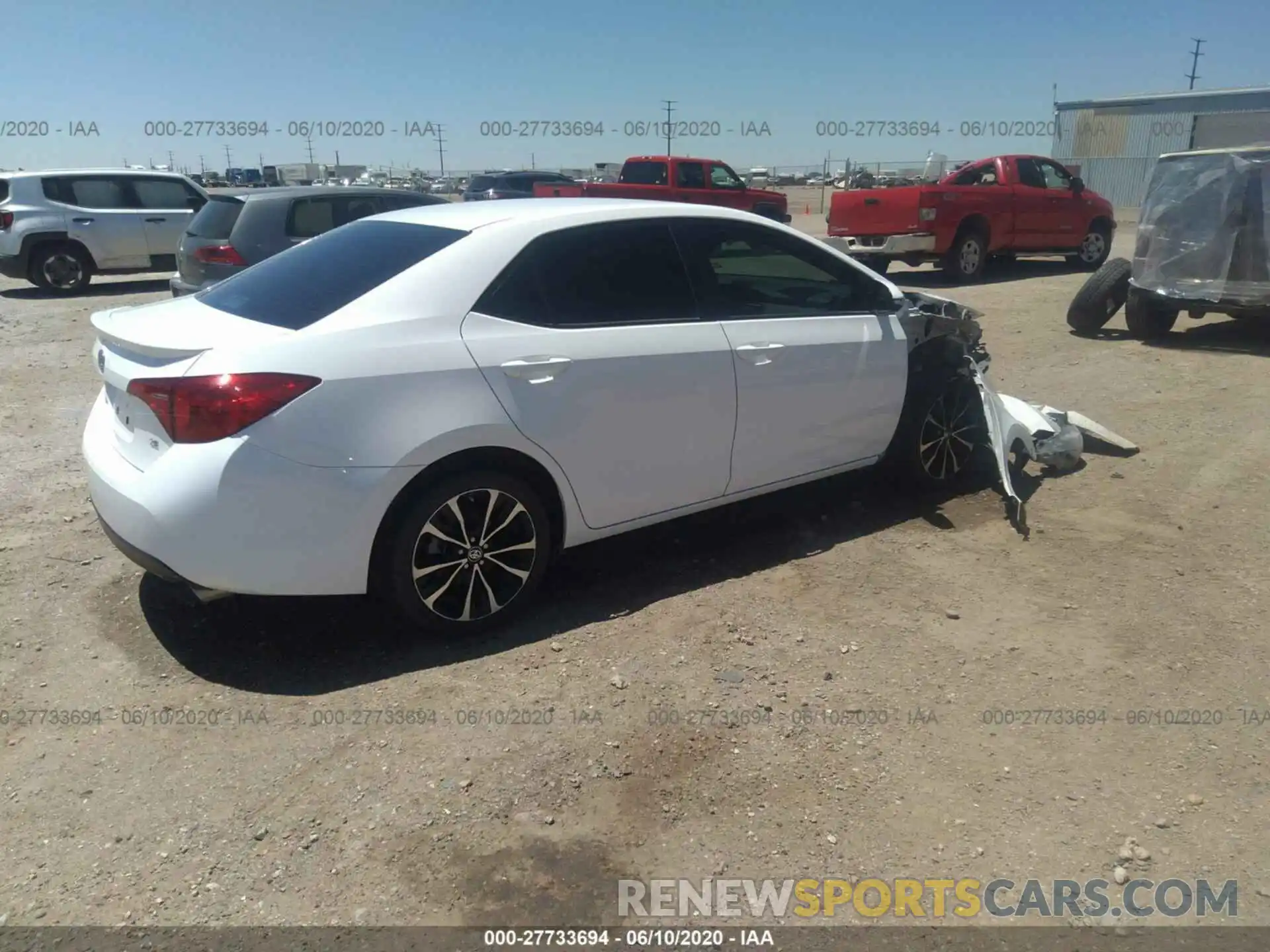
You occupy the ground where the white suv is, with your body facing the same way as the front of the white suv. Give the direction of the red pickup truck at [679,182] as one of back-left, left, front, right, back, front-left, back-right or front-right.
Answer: front

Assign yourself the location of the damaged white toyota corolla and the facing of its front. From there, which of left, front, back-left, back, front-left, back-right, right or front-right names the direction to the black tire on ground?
front

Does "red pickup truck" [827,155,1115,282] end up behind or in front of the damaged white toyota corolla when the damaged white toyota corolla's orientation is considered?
in front

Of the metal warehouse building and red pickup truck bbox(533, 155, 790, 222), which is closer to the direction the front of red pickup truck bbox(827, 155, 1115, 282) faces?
the metal warehouse building

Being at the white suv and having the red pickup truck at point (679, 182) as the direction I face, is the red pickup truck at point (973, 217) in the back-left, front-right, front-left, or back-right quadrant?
front-right

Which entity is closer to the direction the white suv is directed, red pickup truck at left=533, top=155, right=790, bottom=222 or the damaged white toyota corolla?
the red pickup truck

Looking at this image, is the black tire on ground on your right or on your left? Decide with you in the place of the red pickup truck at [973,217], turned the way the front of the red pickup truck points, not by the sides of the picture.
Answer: on your right

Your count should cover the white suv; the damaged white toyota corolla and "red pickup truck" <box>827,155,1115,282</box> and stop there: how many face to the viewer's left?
0

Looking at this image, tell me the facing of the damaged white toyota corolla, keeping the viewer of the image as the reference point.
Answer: facing away from the viewer and to the right of the viewer

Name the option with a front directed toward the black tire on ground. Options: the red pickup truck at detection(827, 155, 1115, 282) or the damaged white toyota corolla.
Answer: the damaged white toyota corolla

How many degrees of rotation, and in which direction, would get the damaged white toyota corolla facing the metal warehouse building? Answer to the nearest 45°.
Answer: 0° — it already faces it

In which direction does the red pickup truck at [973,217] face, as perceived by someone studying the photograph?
facing away from the viewer and to the right of the viewer

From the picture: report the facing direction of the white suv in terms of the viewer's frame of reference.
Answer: facing to the right of the viewer
